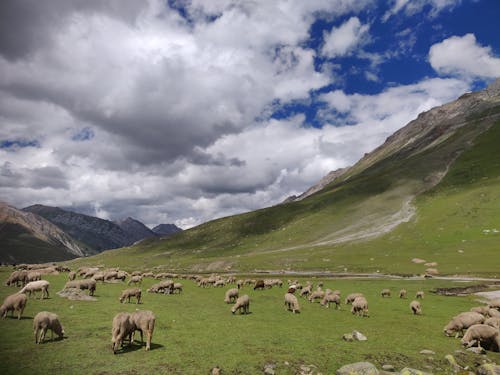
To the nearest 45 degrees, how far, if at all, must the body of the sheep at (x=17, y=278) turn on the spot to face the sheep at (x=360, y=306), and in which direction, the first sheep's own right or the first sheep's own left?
approximately 135° to the first sheep's own left

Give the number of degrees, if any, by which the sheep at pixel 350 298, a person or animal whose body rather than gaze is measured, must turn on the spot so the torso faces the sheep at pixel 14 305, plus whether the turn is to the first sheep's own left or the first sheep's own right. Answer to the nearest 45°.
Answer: approximately 45° to the first sheep's own left

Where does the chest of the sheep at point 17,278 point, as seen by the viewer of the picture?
to the viewer's left

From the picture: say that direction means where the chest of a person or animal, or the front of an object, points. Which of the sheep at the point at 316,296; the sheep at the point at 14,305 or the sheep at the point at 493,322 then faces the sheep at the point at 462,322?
the sheep at the point at 493,322

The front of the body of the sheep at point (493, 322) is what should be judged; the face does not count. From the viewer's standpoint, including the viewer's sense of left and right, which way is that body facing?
facing to the left of the viewer

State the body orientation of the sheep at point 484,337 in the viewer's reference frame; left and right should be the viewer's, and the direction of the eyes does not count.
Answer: facing to the left of the viewer

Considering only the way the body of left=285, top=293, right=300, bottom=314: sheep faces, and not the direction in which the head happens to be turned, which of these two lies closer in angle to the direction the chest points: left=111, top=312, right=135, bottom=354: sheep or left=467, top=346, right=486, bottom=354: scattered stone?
the scattered stone

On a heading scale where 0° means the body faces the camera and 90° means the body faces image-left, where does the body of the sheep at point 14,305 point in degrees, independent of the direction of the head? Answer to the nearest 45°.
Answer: approximately 90°

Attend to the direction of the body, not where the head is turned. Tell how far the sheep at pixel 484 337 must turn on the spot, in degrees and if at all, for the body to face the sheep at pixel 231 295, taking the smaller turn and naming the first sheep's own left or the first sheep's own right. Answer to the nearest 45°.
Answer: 0° — it already faces it

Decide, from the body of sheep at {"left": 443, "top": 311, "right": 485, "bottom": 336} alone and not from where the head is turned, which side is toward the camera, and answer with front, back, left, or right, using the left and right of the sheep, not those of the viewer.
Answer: left

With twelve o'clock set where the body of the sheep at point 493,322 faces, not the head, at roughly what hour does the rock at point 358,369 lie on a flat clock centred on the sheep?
The rock is roughly at 10 o'clock from the sheep.

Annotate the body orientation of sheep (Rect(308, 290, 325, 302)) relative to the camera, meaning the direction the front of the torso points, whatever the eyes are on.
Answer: to the viewer's left
